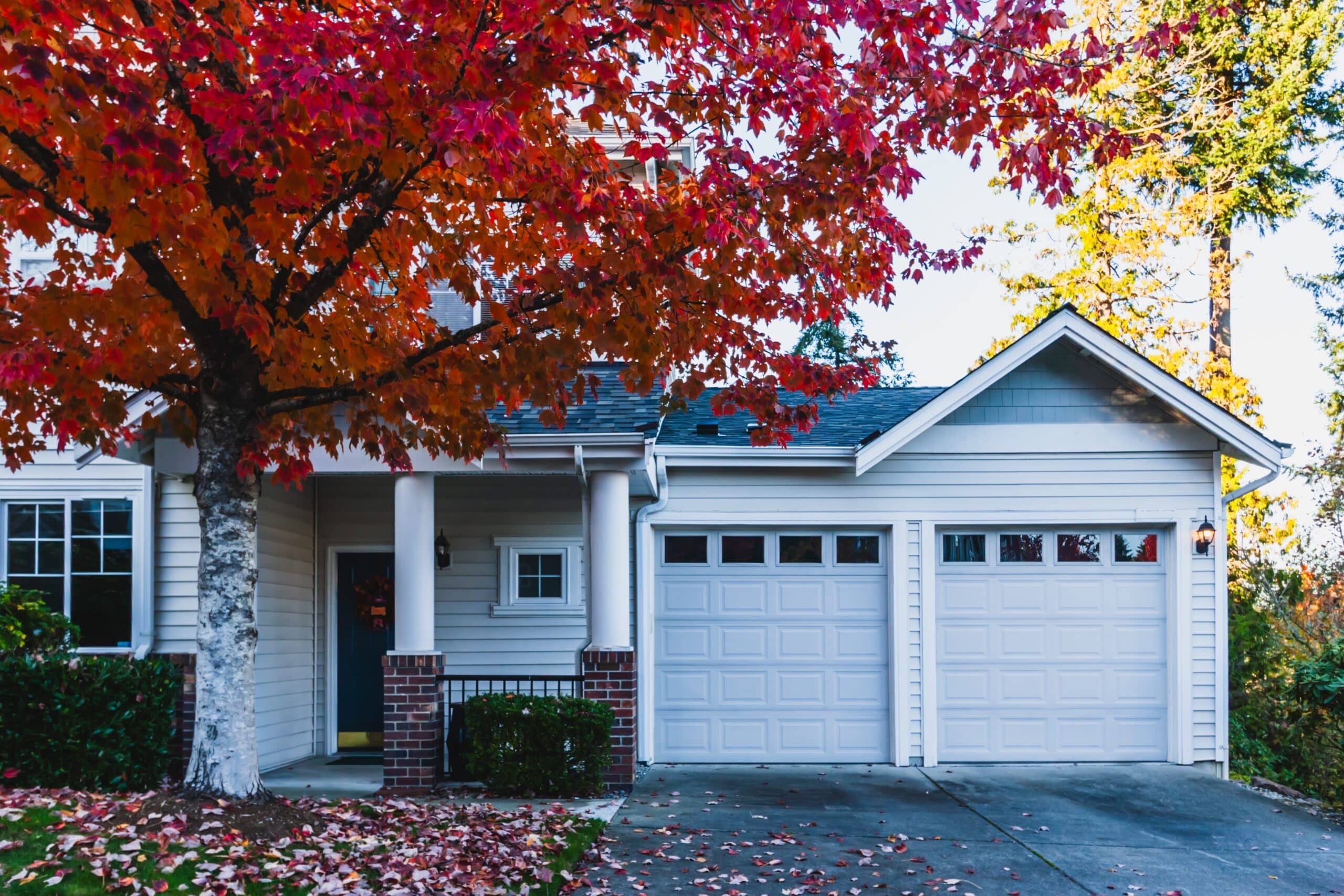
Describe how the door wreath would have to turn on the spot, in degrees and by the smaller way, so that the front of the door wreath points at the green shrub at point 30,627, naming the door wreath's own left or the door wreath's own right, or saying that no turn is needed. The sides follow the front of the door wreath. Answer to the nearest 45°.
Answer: approximately 45° to the door wreath's own right

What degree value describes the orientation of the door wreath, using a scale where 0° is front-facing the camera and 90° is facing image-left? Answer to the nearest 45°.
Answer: approximately 0°

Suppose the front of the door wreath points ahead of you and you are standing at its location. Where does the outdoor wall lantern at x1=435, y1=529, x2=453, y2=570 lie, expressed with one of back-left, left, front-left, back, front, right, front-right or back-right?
front-left

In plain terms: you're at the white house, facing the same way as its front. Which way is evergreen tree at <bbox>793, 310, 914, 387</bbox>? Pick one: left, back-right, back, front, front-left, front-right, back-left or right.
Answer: back

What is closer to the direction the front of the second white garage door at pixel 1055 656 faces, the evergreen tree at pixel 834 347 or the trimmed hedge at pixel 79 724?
the trimmed hedge

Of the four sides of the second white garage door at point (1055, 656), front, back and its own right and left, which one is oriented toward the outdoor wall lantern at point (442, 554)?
right

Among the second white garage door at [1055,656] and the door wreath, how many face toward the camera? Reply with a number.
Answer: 2

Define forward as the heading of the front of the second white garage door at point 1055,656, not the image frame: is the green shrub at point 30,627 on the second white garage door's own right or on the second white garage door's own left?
on the second white garage door's own right

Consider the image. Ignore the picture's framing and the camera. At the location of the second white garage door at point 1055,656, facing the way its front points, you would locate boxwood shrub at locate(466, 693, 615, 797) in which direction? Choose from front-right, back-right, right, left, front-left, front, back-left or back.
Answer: front-right
